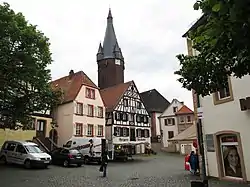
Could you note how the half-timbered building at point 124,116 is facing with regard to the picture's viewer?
facing the viewer and to the right of the viewer

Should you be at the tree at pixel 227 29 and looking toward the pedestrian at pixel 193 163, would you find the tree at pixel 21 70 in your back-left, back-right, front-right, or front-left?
front-left

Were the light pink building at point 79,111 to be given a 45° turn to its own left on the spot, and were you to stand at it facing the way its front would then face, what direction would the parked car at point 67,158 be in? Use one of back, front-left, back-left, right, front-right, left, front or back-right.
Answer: right

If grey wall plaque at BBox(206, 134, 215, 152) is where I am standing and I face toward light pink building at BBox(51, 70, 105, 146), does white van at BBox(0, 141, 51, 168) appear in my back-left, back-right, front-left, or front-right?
front-left

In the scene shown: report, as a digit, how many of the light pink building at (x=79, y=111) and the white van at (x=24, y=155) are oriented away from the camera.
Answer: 0

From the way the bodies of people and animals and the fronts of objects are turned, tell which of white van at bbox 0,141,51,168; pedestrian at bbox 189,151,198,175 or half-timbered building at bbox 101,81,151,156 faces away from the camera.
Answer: the pedestrian

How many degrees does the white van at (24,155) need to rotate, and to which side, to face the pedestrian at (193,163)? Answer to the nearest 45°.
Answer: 0° — it already faces them
